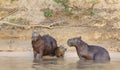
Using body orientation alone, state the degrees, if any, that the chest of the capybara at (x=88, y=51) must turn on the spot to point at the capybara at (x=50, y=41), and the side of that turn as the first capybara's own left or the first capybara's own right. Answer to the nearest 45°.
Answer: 0° — it already faces it

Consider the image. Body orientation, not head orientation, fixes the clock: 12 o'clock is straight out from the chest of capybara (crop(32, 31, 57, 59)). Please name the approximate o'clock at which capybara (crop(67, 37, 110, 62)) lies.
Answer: capybara (crop(67, 37, 110, 62)) is roughly at 8 o'clock from capybara (crop(32, 31, 57, 59)).

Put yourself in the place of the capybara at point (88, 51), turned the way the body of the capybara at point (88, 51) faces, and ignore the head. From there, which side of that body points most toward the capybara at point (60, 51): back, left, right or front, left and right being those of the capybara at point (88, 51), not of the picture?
front

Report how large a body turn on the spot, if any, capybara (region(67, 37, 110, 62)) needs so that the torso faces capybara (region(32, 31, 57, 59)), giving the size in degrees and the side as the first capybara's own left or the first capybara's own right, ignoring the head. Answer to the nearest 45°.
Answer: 0° — it already faces it

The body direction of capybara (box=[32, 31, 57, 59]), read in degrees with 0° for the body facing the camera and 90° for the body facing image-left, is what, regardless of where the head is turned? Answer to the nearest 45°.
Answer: approximately 45°

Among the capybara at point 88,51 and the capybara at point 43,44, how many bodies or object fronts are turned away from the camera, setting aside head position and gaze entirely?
0

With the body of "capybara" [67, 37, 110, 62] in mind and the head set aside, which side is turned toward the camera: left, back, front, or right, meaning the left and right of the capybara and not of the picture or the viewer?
left

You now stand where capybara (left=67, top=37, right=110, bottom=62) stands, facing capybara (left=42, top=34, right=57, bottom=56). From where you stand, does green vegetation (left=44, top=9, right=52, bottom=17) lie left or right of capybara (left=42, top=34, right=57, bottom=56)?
right
